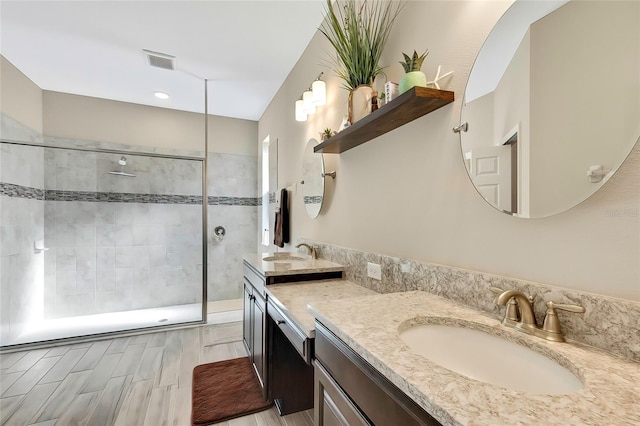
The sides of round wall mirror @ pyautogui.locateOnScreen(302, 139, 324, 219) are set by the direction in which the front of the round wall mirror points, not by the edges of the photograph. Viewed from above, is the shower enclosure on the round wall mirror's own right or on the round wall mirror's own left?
on the round wall mirror's own right

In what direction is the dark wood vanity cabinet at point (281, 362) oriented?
to the viewer's left

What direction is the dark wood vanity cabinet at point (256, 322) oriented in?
to the viewer's left

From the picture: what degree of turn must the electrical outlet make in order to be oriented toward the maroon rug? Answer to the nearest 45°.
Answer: approximately 45° to its right

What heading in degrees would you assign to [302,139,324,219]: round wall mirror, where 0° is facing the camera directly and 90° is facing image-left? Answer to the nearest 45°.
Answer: approximately 45°

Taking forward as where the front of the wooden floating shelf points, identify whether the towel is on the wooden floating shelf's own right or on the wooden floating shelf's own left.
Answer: on the wooden floating shelf's own right
